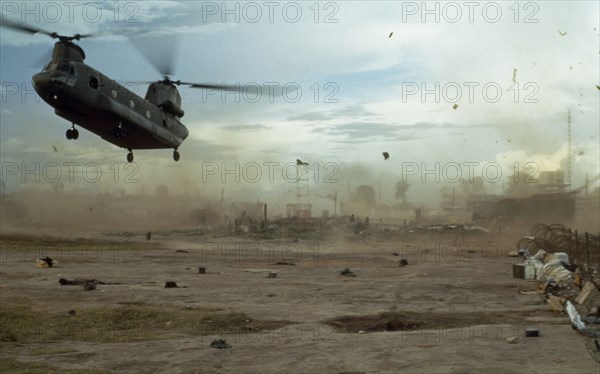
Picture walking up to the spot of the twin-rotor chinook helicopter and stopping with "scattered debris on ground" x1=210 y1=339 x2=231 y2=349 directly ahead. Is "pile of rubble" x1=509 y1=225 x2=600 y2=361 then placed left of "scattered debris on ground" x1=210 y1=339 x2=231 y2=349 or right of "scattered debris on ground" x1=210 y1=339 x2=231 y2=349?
left

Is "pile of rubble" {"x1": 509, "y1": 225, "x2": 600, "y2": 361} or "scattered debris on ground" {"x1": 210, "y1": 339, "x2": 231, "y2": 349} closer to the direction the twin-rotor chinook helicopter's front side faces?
the scattered debris on ground

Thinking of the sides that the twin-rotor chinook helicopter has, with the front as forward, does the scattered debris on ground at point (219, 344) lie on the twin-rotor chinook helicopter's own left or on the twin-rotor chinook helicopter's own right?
on the twin-rotor chinook helicopter's own left

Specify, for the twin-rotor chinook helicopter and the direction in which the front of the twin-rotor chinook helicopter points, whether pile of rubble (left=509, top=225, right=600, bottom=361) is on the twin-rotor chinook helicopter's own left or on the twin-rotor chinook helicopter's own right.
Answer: on the twin-rotor chinook helicopter's own left

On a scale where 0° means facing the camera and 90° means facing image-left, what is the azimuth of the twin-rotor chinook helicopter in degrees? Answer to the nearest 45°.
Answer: approximately 45°
